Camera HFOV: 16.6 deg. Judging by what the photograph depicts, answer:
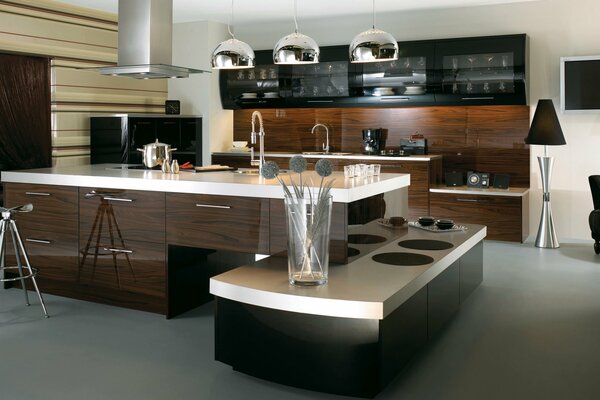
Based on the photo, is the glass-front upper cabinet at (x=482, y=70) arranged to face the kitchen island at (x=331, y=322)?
yes

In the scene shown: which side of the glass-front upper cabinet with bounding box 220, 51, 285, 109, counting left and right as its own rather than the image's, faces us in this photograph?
front

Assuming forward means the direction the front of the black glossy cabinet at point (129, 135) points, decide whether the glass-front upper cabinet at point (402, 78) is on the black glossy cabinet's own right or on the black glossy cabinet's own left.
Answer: on the black glossy cabinet's own left

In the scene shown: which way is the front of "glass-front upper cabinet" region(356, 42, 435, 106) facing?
toward the camera

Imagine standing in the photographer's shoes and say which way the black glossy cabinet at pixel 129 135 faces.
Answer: facing the viewer

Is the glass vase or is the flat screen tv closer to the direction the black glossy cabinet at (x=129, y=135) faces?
the glass vase

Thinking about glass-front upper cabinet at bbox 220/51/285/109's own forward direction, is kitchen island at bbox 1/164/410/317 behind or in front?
in front

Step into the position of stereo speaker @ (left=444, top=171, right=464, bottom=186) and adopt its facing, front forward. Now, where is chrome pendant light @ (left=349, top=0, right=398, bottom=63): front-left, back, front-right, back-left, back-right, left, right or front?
front

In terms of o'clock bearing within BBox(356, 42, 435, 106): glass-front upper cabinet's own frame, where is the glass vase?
The glass vase is roughly at 12 o'clock from the glass-front upper cabinet.
